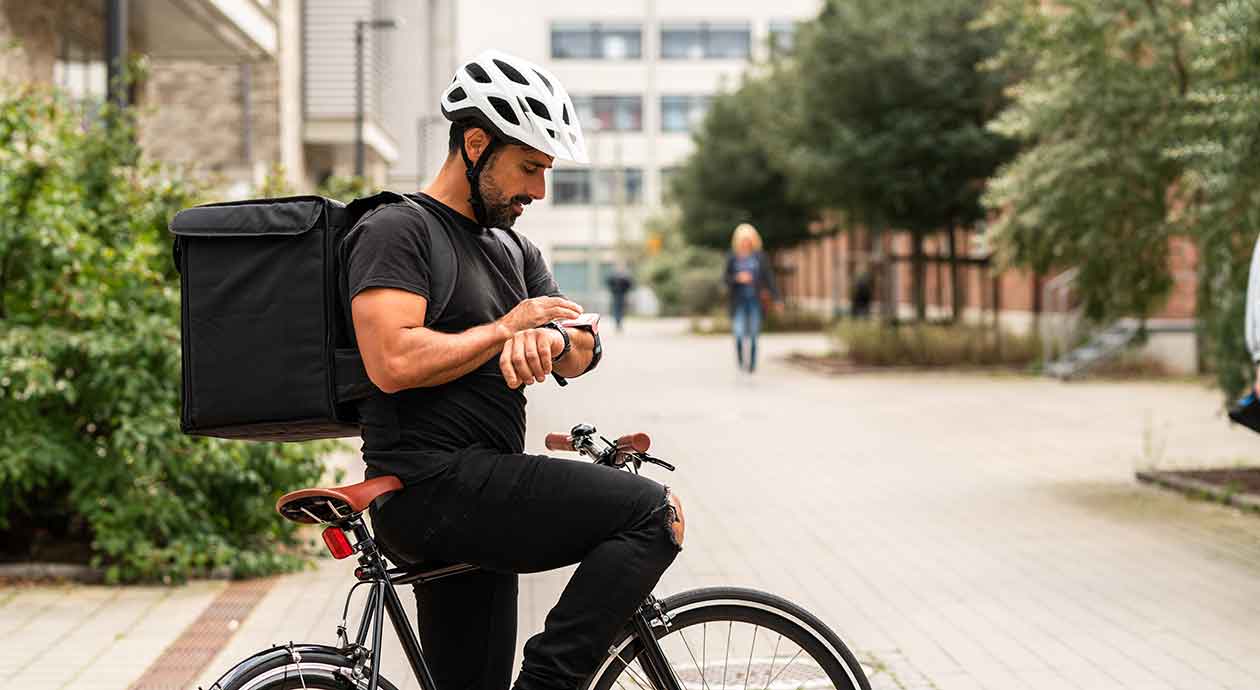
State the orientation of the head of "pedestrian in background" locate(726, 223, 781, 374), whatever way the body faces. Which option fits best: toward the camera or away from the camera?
toward the camera

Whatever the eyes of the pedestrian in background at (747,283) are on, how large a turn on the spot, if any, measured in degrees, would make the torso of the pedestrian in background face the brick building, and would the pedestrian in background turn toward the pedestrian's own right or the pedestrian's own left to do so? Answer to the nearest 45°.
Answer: approximately 135° to the pedestrian's own left

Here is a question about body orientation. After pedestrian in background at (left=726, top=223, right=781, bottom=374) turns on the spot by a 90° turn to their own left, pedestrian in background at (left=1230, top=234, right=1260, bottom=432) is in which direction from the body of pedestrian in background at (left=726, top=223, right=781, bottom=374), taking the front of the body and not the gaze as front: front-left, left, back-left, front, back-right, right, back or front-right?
right

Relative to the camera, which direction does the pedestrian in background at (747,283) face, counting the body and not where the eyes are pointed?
toward the camera

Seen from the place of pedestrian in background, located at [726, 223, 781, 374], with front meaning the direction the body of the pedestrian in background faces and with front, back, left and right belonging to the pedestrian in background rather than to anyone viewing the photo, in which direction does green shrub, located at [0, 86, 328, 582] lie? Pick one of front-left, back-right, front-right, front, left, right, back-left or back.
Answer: front

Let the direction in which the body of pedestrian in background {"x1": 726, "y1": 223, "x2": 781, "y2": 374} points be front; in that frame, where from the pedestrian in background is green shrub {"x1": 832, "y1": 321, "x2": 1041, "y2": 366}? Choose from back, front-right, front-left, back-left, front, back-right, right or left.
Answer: back-left

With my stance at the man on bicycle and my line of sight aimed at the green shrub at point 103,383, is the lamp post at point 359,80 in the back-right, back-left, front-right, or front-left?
front-right

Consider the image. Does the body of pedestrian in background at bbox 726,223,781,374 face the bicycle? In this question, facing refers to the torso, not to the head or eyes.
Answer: yes

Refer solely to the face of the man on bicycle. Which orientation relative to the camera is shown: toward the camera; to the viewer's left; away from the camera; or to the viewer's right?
to the viewer's right

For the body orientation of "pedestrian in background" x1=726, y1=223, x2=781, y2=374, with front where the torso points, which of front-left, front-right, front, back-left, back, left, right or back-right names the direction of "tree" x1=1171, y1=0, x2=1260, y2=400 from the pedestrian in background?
front

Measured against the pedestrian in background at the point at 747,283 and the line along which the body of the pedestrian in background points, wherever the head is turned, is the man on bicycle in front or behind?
in front

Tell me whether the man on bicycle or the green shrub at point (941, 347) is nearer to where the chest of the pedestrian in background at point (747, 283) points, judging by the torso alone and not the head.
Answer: the man on bicycle

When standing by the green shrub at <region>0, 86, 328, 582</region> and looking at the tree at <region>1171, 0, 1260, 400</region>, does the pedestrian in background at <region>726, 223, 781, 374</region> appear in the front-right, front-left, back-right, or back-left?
front-left
